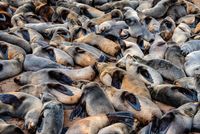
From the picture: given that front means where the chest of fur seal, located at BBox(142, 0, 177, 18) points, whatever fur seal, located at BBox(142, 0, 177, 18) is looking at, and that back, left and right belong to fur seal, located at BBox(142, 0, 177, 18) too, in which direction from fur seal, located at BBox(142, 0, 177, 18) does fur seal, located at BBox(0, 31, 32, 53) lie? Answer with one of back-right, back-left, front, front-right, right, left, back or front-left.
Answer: front-left

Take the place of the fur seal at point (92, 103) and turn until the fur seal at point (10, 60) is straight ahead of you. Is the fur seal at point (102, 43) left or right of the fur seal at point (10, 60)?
right

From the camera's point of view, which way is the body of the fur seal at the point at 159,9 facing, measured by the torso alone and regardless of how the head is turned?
to the viewer's left

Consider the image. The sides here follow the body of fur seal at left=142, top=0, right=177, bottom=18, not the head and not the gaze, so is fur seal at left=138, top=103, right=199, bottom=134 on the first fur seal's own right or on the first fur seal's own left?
on the first fur seal's own left

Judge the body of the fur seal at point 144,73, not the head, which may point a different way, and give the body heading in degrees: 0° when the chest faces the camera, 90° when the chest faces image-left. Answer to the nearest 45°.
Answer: approximately 135°

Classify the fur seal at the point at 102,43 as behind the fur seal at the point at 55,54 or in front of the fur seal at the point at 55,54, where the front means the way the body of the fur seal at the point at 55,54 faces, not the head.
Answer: behind

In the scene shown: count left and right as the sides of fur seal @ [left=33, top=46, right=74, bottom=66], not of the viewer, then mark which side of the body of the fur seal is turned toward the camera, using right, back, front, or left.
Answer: left
